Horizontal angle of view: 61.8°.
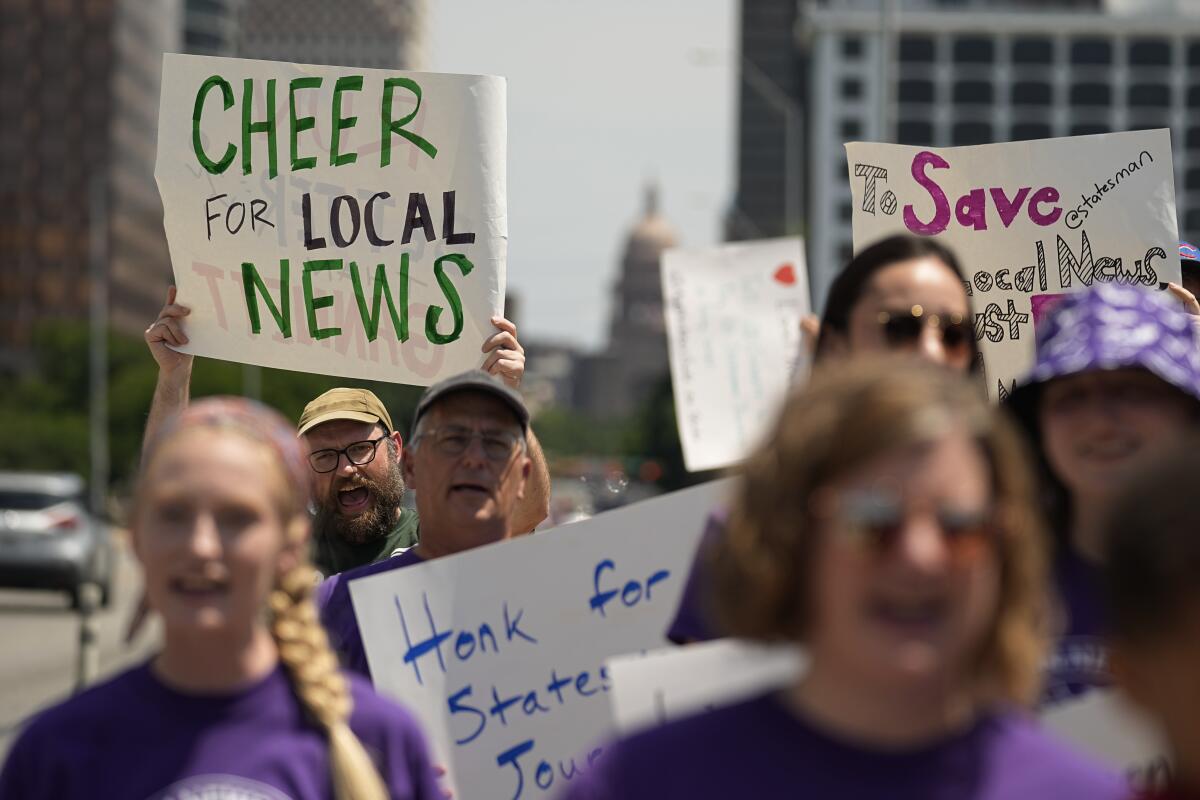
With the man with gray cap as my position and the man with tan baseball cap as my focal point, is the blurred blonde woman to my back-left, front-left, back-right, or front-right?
back-left

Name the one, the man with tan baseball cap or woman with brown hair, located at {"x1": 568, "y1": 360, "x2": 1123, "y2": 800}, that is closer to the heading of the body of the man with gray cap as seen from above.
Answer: the woman with brown hair

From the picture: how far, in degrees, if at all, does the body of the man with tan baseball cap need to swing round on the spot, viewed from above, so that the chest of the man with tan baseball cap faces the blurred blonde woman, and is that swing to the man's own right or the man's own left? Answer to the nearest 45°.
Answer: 0° — they already face them

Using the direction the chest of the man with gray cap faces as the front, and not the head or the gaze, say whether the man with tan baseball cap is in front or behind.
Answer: behind

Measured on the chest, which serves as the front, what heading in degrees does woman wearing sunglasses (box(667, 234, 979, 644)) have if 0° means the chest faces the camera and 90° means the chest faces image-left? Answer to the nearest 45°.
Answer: approximately 315°

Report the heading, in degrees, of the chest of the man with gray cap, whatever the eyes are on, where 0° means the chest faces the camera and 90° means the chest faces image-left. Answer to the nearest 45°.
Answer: approximately 0°
